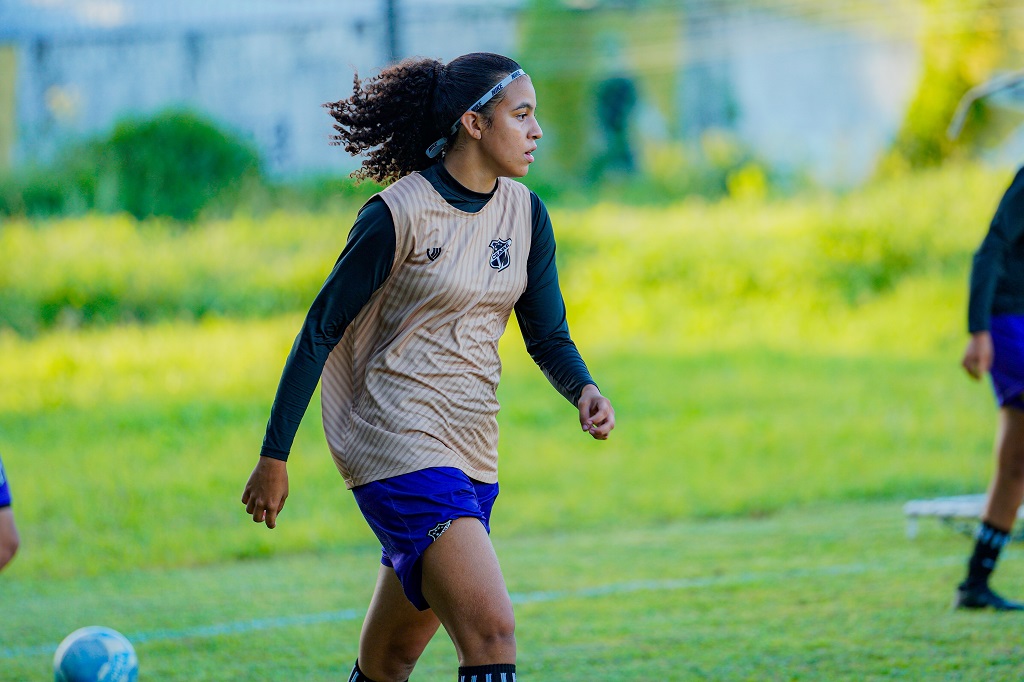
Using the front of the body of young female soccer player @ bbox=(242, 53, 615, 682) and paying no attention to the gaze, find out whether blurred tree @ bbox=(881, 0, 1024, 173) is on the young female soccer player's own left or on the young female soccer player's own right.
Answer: on the young female soccer player's own left

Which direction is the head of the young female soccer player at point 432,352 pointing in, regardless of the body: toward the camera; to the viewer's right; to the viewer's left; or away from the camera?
to the viewer's right

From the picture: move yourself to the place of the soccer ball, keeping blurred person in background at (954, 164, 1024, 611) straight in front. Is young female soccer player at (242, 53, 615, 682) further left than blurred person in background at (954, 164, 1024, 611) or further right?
right

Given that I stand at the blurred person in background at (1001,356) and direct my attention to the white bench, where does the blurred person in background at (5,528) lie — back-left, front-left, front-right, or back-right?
back-left

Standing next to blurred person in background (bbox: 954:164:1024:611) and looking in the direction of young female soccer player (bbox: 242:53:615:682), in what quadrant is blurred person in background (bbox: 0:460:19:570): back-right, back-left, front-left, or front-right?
front-right

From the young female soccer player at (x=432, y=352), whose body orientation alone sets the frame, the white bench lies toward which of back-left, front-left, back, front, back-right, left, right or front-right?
left

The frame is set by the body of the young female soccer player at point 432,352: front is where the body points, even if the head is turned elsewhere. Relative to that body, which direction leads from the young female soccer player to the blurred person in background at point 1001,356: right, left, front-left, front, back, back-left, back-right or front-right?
left

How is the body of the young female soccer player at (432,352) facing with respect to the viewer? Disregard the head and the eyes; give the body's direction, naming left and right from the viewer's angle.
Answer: facing the viewer and to the right of the viewer
